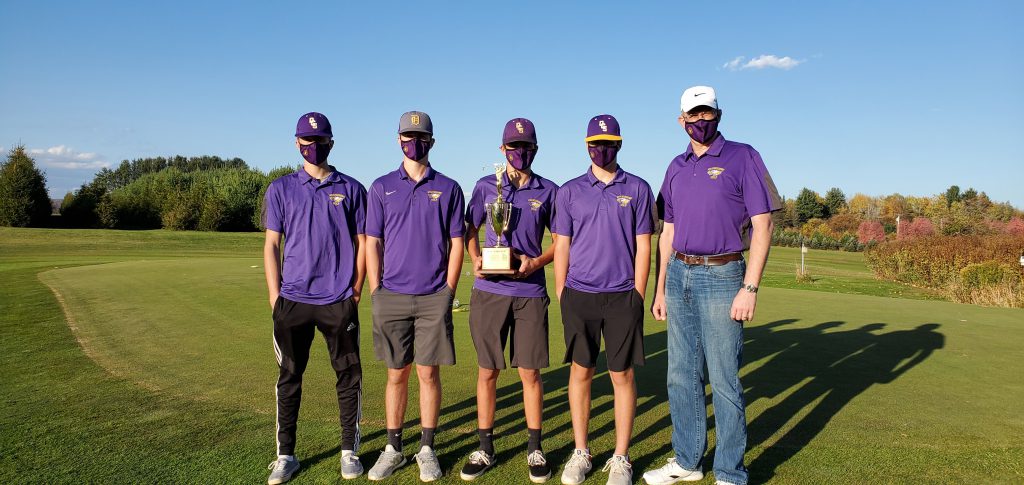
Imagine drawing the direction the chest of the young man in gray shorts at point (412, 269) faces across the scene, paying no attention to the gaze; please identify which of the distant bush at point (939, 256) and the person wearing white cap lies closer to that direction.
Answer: the person wearing white cap

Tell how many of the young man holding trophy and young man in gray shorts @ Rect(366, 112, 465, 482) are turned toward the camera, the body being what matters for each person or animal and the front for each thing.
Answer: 2

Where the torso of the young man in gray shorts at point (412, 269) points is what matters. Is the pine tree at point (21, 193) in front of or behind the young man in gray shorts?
behind

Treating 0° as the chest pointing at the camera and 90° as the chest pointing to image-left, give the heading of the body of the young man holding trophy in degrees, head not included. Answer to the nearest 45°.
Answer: approximately 0°

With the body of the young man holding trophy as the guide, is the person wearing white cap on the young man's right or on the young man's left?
on the young man's left

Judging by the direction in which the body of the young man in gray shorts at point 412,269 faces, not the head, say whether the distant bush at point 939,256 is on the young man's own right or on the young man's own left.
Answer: on the young man's own left

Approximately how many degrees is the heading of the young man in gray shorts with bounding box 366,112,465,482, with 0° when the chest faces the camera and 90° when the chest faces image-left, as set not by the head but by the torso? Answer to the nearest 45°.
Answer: approximately 0°

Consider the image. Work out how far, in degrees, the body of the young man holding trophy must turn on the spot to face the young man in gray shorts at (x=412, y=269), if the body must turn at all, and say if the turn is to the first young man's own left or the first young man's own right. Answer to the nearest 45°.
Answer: approximately 90° to the first young man's own right

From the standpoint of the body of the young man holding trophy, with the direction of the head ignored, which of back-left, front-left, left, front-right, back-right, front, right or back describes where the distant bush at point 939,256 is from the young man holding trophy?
back-left

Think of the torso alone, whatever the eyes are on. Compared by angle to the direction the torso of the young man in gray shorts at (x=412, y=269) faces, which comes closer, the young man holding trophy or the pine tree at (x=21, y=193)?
the young man holding trophy
